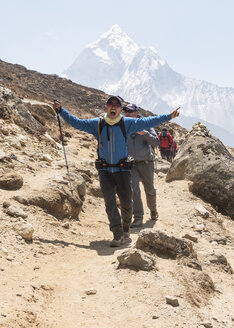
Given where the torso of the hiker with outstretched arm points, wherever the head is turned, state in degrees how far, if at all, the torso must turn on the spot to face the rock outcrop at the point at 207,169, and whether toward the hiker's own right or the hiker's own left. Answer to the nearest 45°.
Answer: approximately 135° to the hiker's own left

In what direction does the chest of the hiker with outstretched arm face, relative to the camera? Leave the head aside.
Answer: toward the camera

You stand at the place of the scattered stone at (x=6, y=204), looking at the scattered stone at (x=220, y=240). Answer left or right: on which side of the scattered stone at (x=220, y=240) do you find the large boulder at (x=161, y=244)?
right

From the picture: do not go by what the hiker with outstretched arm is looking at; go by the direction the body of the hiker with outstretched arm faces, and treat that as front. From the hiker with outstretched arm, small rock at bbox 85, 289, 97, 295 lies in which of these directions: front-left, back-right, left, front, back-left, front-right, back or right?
front

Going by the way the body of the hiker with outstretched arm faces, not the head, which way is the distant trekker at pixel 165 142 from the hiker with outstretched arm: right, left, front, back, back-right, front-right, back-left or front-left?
back

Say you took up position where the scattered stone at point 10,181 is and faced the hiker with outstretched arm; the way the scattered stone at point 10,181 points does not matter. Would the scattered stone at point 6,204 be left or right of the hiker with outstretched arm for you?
right

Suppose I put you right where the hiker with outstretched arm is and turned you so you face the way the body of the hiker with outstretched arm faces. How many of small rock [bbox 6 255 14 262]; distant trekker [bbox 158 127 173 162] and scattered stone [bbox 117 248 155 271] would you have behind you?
1

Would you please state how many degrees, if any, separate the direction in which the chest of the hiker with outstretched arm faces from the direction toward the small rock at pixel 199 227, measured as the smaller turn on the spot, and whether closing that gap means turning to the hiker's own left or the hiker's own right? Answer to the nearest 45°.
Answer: approximately 135° to the hiker's own left
